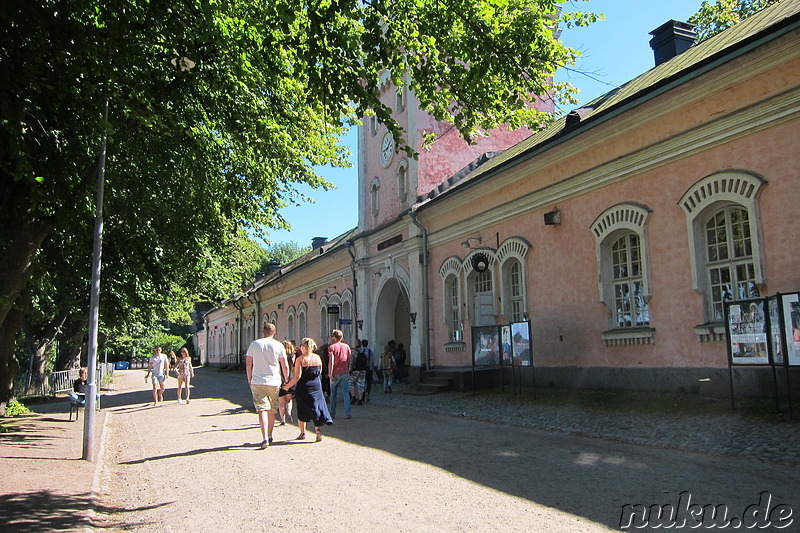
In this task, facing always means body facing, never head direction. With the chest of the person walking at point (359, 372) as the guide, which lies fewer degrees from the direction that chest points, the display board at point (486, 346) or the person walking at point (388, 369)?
the person walking

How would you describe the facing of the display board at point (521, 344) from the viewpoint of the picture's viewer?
facing the viewer and to the left of the viewer

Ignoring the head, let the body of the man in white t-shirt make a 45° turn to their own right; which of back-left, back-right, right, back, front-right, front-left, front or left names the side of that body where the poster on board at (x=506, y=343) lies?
front

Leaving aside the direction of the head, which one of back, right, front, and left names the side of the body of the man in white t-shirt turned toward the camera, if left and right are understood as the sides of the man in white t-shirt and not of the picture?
back

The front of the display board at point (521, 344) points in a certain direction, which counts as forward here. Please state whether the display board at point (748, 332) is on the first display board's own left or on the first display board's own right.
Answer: on the first display board's own left

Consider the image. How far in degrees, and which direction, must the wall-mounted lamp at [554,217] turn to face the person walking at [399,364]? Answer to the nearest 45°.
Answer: approximately 90° to its right

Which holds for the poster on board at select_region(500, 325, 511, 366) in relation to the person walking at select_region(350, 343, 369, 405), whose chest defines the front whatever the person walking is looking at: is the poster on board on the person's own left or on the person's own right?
on the person's own right

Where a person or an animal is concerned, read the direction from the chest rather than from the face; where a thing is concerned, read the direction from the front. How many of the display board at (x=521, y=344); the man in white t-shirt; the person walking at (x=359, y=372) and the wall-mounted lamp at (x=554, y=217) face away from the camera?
2

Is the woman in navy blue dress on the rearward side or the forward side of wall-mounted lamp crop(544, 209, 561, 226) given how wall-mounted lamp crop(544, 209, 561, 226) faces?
on the forward side

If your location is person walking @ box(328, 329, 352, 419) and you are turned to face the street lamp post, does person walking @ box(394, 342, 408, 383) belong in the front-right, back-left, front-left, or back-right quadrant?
back-right

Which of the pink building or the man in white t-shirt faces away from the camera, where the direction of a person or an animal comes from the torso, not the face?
the man in white t-shirt

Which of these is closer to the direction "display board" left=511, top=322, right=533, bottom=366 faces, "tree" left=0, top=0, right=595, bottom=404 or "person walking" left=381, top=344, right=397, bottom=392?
the tree

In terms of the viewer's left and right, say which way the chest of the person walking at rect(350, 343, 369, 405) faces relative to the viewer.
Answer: facing away from the viewer

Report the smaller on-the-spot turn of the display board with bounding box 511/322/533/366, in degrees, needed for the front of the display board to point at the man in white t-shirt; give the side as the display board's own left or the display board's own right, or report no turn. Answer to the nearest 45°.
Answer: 0° — it already faces them
